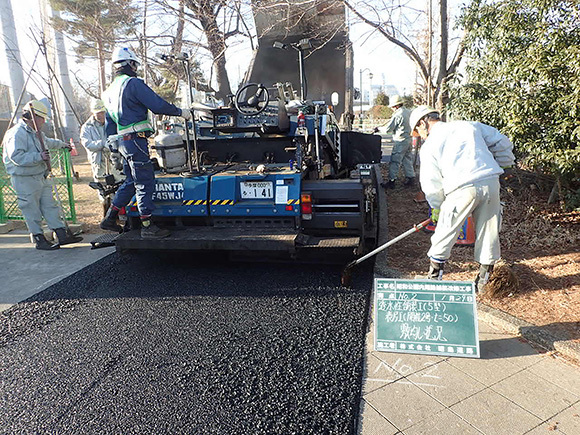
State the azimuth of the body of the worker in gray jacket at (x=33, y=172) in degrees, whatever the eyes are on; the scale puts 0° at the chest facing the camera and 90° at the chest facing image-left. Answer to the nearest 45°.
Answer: approximately 270°

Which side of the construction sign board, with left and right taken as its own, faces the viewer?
front

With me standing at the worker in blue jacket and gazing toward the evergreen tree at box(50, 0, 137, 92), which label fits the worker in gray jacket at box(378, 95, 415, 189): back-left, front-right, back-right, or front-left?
front-right

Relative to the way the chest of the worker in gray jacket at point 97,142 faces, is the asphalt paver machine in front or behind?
in front

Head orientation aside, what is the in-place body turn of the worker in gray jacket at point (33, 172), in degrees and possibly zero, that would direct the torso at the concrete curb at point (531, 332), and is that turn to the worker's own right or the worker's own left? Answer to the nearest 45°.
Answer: approximately 45° to the worker's own right

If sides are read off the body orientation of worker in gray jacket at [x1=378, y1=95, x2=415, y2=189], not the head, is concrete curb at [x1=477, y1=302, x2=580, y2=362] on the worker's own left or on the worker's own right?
on the worker's own left

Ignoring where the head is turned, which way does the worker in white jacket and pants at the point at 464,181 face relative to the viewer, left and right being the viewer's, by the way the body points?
facing away from the viewer and to the left of the viewer

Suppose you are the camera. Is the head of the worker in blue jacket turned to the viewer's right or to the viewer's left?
to the viewer's right

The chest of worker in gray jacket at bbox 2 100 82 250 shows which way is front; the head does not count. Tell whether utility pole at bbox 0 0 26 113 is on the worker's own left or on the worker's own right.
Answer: on the worker's own left

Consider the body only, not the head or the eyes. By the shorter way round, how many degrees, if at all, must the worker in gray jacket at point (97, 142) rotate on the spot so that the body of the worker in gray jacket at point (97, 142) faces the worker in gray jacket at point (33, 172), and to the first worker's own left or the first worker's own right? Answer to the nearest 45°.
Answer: approximately 90° to the first worker's own right
